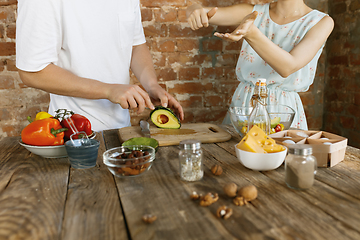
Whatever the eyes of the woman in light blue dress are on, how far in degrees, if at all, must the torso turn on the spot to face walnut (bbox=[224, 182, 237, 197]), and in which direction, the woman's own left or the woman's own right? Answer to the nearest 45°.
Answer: approximately 45° to the woman's own left

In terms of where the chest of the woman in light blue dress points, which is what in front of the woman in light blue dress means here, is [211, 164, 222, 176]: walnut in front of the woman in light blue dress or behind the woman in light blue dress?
in front

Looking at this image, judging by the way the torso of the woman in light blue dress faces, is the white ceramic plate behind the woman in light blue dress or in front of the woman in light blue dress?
in front

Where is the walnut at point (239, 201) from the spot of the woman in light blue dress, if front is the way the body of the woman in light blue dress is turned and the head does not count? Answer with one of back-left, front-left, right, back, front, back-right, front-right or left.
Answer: front-left

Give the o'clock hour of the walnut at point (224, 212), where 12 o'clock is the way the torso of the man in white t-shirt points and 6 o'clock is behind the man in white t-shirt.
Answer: The walnut is roughly at 1 o'clock from the man in white t-shirt.

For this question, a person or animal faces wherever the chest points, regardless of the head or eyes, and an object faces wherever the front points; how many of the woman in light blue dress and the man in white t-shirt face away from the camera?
0

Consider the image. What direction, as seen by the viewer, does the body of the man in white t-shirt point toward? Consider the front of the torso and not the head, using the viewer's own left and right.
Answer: facing the viewer and to the right of the viewer

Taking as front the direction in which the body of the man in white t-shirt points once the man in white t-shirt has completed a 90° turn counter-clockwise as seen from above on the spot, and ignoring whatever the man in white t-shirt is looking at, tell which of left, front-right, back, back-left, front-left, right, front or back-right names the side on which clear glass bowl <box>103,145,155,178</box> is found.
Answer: back-right

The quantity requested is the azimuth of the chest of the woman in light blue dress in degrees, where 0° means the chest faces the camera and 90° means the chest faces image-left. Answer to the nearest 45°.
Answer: approximately 45°
